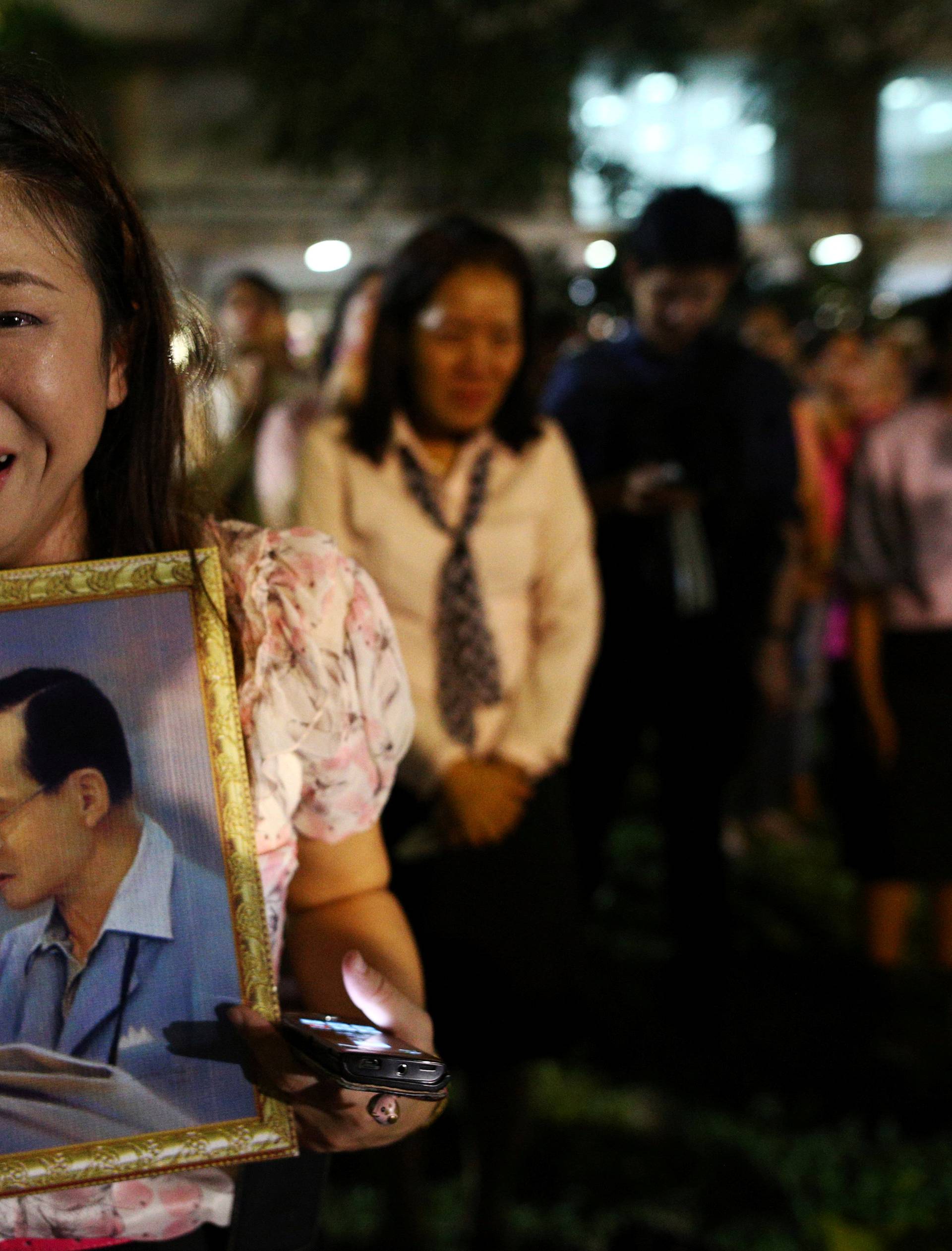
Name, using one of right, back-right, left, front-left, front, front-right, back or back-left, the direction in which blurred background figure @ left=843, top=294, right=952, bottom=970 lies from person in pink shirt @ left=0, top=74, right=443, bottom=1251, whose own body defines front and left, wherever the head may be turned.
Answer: back-left

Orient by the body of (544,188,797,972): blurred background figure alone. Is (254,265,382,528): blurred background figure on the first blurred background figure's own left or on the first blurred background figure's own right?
on the first blurred background figure's own right

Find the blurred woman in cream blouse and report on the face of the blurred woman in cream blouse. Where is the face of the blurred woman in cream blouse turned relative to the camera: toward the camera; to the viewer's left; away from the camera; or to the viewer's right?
toward the camera

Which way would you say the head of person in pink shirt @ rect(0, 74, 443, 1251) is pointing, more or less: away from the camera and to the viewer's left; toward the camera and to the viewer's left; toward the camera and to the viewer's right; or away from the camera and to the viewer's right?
toward the camera and to the viewer's left

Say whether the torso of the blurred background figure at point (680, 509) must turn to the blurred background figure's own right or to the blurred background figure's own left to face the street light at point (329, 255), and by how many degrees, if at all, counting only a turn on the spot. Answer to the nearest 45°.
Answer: approximately 180°

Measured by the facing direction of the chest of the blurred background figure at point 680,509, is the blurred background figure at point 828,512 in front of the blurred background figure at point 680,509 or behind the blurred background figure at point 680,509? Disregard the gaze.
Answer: behind

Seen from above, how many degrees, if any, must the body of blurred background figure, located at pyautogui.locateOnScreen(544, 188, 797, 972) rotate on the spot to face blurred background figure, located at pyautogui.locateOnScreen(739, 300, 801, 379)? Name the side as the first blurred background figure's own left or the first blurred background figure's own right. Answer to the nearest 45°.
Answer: approximately 180°

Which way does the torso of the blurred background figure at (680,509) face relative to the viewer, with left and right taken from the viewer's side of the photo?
facing the viewer

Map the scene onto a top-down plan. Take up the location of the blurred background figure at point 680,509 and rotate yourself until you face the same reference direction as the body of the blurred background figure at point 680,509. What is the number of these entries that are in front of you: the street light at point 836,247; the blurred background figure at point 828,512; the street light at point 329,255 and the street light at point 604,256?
0

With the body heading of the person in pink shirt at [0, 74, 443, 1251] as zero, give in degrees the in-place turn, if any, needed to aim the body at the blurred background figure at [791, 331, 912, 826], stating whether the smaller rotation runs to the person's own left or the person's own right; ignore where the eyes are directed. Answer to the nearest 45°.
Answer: approximately 135° to the person's own left

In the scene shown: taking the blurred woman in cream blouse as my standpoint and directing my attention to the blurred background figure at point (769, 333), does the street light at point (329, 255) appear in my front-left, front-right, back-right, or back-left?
front-left

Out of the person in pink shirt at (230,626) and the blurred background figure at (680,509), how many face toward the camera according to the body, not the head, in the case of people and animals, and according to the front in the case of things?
2

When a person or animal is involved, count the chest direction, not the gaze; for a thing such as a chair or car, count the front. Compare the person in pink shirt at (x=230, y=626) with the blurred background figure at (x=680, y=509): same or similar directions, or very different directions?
same or similar directions

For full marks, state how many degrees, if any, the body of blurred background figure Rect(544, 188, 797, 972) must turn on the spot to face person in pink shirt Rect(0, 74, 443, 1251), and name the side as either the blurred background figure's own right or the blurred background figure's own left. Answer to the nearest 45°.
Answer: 0° — they already face them

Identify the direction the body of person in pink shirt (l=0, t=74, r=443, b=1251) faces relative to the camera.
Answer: toward the camera

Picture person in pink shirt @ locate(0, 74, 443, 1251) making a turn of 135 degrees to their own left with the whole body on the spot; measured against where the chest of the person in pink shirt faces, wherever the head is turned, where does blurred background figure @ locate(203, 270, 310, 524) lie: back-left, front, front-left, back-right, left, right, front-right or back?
front-left

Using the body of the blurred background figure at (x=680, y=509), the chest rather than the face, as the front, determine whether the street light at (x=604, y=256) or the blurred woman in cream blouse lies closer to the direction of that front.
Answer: the blurred woman in cream blouse
